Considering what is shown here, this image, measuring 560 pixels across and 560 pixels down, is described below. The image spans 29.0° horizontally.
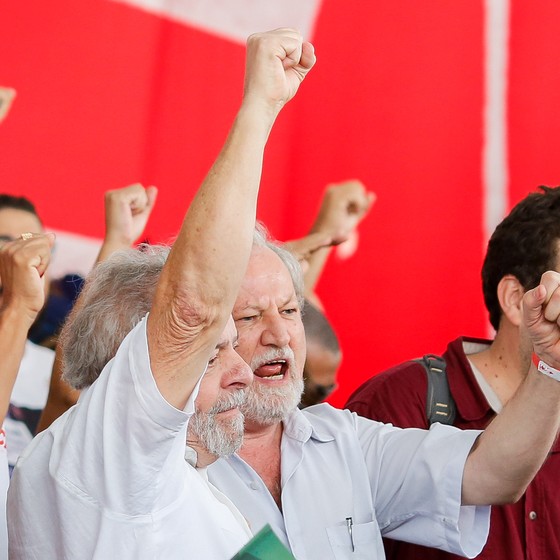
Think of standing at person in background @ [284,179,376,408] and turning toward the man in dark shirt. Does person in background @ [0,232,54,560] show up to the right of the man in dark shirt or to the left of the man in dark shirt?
right

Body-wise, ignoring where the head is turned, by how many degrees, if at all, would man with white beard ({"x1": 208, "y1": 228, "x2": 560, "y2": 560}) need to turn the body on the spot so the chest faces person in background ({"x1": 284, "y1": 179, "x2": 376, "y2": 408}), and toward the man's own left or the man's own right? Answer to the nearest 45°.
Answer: approximately 180°

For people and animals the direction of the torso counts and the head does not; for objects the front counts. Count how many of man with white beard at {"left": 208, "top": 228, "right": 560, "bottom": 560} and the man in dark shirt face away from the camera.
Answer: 0

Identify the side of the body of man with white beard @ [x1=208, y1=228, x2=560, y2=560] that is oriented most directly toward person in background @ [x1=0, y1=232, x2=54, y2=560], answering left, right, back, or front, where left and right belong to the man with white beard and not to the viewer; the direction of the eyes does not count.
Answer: right

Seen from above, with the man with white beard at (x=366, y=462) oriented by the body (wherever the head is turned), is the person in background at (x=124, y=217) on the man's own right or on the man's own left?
on the man's own right

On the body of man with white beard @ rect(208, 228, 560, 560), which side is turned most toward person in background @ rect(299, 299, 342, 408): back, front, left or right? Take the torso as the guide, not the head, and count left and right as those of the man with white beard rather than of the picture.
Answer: back

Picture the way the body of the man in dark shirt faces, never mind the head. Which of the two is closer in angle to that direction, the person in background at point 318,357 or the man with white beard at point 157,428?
the man with white beard
